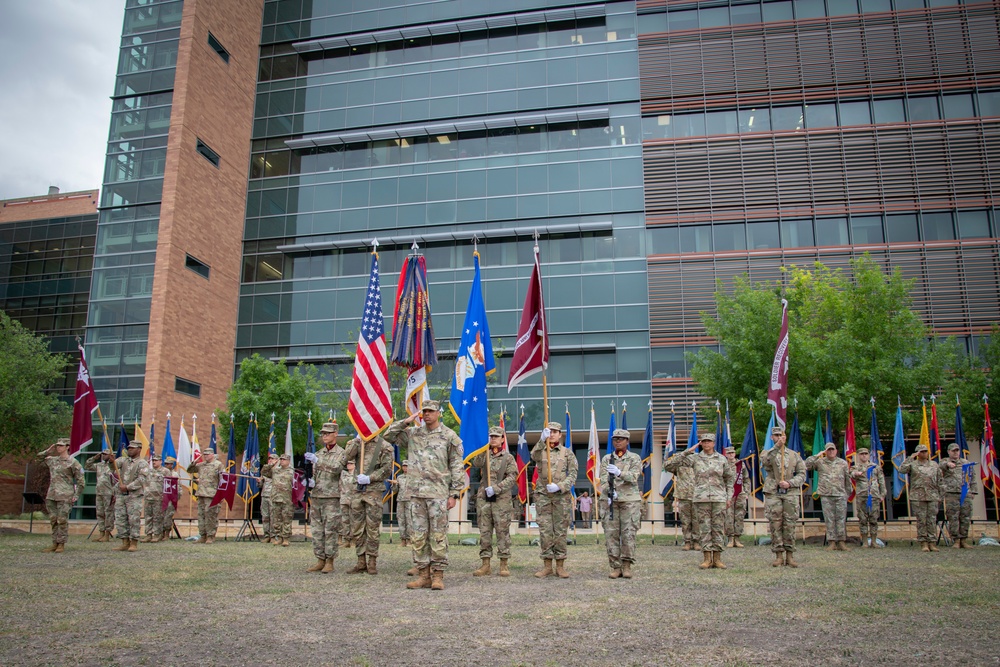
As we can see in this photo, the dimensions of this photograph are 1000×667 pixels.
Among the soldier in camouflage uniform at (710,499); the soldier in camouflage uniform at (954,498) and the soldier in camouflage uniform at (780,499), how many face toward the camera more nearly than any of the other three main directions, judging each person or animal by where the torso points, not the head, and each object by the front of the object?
3

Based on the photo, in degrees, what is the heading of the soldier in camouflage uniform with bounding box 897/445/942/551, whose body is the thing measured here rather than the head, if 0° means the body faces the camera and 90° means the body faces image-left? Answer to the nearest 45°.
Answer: approximately 0°

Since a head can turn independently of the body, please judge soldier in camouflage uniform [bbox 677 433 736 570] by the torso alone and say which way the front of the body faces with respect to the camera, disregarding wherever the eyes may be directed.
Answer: toward the camera

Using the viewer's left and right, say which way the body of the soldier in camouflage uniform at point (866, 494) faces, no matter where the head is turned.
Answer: facing the viewer

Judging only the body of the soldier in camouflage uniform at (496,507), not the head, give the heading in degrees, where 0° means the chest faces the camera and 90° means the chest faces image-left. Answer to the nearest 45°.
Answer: approximately 0°

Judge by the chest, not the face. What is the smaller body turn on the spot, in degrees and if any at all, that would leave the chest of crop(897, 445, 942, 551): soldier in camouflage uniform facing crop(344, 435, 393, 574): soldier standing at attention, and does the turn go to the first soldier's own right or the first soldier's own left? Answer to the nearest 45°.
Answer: approximately 45° to the first soldier's own right

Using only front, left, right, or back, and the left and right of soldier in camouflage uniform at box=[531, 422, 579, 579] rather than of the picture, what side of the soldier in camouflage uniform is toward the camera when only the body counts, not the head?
front

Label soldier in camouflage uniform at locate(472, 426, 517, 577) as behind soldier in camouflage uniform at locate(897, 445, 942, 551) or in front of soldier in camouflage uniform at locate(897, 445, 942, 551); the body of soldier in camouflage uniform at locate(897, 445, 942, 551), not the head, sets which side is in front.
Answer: in front

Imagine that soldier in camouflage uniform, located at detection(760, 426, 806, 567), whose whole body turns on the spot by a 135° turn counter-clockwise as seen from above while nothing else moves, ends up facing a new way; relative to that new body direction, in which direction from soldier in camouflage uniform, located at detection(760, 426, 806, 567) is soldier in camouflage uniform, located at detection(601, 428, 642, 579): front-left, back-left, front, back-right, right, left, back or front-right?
back

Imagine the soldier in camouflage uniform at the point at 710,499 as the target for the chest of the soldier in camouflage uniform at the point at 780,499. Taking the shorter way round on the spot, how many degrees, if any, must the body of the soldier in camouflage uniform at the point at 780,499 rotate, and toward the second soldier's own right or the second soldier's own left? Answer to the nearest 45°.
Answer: approximately 45° to the second soldier's own right

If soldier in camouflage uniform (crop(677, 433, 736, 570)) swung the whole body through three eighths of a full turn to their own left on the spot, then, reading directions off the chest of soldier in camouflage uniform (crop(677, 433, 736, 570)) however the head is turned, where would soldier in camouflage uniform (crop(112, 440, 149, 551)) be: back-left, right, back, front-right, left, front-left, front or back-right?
back-left
